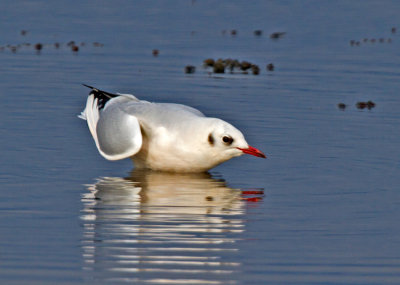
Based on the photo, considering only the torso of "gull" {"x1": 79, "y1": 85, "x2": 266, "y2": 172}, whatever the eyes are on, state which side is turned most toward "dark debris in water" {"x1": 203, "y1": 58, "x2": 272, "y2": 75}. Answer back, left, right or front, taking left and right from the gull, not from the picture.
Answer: left

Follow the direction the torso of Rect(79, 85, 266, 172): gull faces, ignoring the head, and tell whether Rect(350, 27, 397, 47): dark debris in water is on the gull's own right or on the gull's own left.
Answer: on the gull's own left

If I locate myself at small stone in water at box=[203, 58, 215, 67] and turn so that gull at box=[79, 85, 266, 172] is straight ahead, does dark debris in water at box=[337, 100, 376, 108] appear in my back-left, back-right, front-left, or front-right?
front-left

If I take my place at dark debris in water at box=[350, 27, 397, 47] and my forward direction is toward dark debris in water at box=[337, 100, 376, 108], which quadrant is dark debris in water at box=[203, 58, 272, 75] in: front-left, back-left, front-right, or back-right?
front-right

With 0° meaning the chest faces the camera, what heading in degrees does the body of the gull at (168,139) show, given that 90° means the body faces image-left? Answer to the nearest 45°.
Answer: approximately 270°

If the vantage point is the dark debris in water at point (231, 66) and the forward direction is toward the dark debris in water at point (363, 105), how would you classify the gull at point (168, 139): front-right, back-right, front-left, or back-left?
front-right

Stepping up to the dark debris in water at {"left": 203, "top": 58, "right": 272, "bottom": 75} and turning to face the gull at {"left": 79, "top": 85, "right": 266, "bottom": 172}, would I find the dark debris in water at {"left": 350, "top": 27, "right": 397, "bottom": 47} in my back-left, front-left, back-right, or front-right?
back-left

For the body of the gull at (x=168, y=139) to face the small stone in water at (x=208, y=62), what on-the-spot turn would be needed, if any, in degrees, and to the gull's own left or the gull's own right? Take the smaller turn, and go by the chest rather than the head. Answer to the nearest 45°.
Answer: approximately 90° to the gull's own left
